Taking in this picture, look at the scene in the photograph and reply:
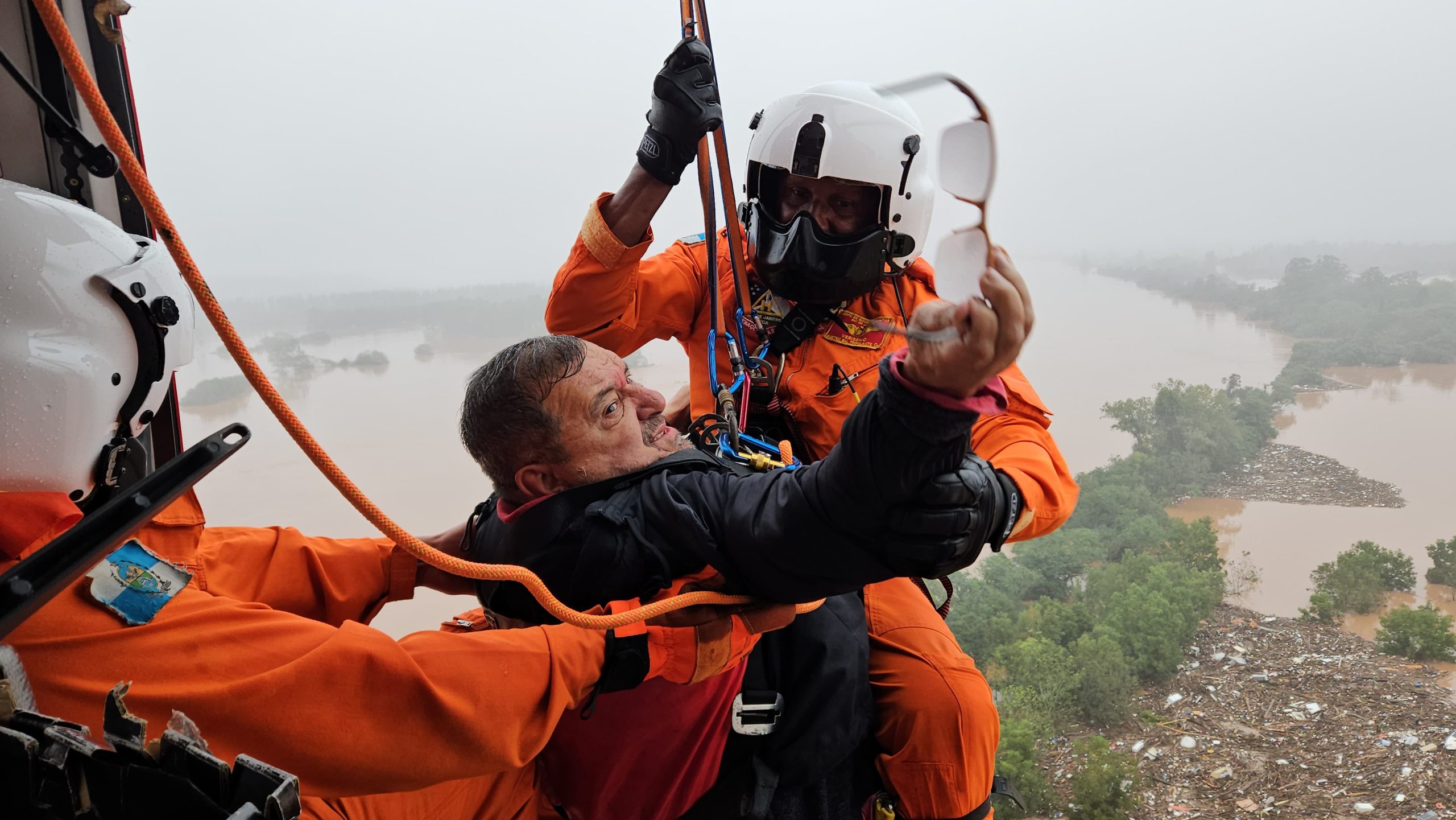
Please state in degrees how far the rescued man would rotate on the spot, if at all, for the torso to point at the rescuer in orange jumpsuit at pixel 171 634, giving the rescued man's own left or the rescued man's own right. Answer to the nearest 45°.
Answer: approximately 135° to the rescued man's own right

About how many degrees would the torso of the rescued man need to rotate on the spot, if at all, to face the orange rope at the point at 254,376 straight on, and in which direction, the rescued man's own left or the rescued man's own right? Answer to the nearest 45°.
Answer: approximately 135° to the rescued man's own right
